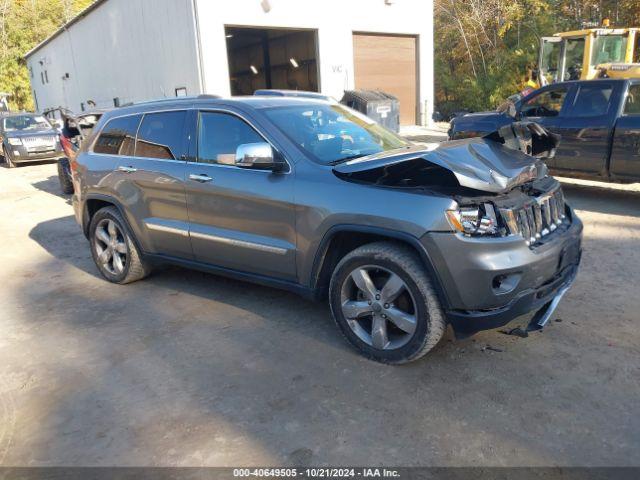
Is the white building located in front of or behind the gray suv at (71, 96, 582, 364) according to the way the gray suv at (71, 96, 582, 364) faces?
behind

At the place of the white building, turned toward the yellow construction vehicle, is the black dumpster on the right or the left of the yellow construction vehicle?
right

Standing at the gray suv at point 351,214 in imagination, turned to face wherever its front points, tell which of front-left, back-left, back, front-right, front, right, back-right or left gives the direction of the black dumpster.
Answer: back-left

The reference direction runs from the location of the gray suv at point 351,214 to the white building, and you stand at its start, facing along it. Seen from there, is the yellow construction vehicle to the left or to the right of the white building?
right

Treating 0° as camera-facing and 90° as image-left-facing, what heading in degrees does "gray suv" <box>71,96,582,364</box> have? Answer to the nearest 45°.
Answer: approximately 315°

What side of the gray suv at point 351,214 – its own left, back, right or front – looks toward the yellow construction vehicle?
left
